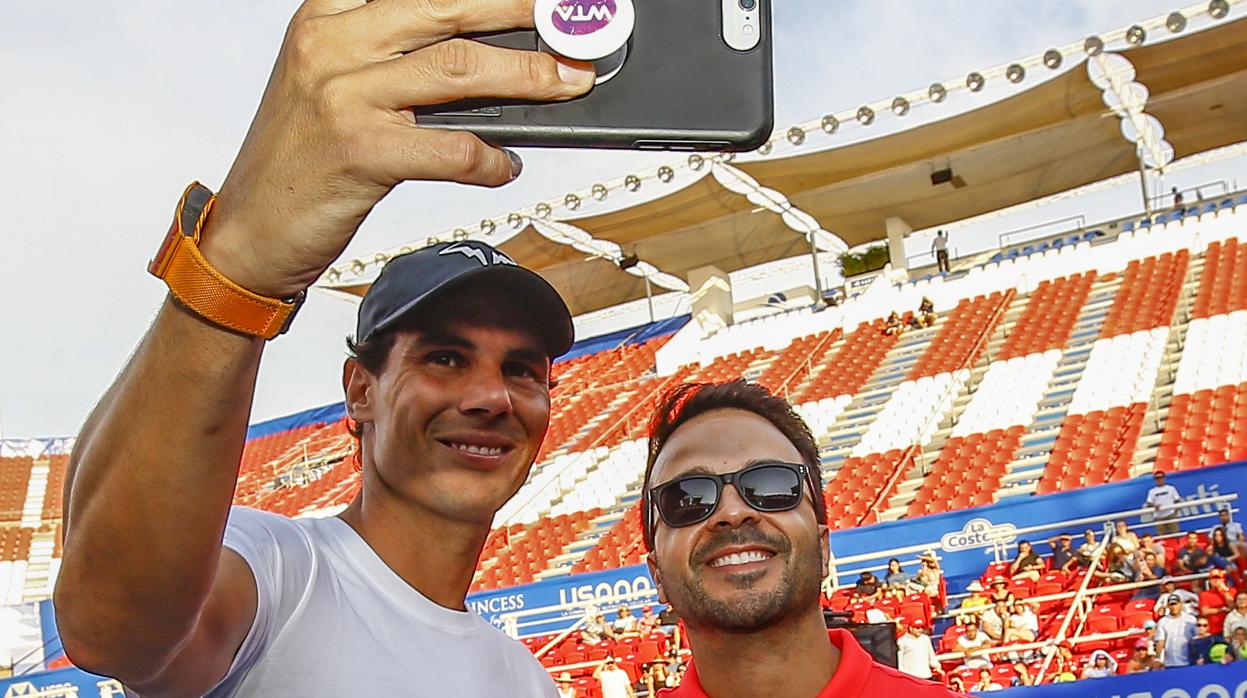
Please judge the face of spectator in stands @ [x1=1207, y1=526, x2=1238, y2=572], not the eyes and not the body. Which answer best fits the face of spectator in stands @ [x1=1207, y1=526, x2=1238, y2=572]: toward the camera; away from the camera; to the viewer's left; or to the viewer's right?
toward the camera

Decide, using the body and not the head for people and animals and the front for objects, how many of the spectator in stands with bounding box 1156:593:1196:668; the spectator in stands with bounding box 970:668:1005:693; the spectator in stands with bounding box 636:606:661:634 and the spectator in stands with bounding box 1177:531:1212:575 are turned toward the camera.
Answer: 4

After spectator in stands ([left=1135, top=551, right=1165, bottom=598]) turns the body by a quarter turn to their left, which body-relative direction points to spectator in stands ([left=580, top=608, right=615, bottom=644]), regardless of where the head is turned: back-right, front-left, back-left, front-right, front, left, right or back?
back-right

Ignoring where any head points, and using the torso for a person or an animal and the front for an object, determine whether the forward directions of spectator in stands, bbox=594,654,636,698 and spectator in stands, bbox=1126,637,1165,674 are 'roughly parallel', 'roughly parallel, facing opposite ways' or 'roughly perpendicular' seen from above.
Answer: roughly parallel

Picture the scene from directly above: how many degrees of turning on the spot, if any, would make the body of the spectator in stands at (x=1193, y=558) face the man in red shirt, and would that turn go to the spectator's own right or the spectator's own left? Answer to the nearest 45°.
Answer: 0° — they already face them

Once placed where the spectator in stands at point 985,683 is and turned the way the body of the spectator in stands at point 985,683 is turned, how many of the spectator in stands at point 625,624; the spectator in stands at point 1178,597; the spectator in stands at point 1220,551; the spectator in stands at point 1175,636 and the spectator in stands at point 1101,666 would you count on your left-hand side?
4

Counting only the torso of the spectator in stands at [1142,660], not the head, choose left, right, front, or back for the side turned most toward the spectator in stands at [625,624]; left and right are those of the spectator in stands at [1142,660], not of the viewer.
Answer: right

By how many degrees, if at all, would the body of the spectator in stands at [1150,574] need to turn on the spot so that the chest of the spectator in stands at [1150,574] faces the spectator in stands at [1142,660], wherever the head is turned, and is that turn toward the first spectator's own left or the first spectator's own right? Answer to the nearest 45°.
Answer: approximately 45° to the first spectator's own left

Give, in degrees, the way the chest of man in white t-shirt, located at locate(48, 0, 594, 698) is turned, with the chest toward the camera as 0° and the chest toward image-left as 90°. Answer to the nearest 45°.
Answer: approximately 315°

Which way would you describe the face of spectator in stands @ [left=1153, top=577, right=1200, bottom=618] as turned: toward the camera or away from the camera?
toward the camera

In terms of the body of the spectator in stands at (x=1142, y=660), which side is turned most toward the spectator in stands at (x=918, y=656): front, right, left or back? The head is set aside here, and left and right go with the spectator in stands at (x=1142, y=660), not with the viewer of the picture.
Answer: right

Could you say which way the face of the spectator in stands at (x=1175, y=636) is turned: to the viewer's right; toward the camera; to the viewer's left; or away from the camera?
toward the camera

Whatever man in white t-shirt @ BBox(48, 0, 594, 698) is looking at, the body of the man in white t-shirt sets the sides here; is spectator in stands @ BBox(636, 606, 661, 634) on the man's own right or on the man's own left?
on the man's own left
